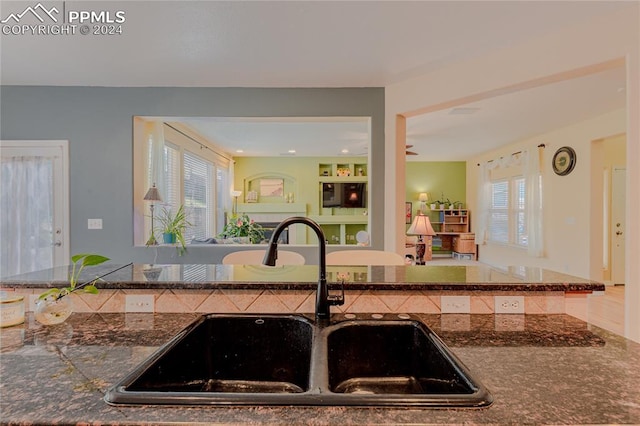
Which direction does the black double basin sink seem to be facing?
toward the camera

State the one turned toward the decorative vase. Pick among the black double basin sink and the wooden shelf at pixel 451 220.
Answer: the wooden shelf

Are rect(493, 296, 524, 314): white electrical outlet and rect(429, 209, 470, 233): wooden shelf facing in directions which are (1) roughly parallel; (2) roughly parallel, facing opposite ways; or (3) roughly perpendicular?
roughly parallel

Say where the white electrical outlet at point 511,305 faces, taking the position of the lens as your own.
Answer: facing the viewer

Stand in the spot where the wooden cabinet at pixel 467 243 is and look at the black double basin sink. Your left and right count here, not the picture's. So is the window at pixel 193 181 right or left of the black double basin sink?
right

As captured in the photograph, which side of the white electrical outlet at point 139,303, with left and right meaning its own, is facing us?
front

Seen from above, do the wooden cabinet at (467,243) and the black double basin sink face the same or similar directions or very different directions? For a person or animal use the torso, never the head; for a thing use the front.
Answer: same or similar directions

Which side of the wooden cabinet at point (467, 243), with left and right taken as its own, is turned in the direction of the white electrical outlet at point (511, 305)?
front

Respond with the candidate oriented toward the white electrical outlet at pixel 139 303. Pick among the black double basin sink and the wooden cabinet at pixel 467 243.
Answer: the wooden cabinet

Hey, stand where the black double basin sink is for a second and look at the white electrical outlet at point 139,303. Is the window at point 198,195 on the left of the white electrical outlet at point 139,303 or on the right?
right

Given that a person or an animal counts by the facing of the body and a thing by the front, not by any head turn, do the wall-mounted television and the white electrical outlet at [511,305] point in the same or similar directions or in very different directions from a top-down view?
same or similar directions

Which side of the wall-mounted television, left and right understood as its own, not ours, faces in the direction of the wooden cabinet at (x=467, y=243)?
left

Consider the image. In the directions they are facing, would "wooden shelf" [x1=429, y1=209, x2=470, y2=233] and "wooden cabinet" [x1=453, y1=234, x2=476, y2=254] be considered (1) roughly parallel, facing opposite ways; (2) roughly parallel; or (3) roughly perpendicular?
roughly parallel
